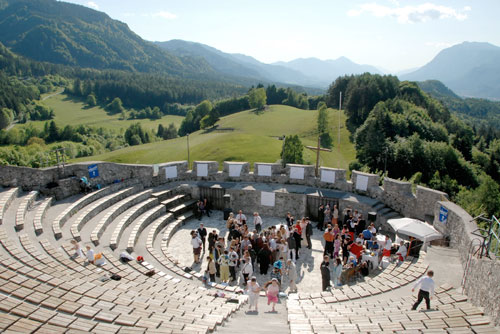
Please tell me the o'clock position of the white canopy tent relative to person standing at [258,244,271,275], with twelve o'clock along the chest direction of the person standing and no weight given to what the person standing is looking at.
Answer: The white canopy tent is roughly at 3 o'clock from the person standing.

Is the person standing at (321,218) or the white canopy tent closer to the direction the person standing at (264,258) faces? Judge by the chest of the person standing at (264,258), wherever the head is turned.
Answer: the person standing

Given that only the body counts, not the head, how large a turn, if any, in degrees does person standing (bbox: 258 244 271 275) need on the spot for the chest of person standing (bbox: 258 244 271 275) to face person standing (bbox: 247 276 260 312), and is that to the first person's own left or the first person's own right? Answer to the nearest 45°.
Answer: approximately 180°

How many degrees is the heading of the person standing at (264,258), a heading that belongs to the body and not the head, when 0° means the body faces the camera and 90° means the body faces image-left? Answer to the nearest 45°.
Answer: approximately 180°

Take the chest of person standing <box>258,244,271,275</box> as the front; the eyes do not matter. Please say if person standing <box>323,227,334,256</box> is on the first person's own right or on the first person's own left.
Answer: on the first person's own right

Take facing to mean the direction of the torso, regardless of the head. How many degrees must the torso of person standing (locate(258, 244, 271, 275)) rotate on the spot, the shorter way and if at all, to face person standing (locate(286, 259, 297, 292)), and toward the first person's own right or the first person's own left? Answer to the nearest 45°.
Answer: approximately 135° to the first person's own right

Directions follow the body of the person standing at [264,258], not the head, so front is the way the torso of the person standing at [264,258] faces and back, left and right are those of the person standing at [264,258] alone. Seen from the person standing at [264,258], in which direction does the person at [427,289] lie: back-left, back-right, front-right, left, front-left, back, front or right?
back-right

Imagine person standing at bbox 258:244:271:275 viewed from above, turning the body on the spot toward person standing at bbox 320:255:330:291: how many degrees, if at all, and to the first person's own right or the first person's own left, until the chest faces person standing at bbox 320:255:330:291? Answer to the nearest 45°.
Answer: approximately 135° to the first person's own right

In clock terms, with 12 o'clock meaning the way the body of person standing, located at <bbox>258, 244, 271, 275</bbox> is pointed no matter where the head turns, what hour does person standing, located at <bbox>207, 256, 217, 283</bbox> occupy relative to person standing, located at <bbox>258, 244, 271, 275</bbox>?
person standing, located at <bbox>207, 256, 217, 283</bbox> is roughly at 8 o'clock from person standing, located at <bbox>258, 244, 271, 275</bbox>.

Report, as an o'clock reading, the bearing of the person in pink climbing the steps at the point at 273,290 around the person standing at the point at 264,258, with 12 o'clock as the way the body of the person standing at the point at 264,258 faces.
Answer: the person in pink climbing the steps at the point at 273,290 is roughly at 6 o'clock from the person standing at the point at 264,258.

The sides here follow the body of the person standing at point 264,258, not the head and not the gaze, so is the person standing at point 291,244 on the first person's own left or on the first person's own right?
on the first person's own right

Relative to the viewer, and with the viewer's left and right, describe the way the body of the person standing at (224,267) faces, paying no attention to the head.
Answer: facing away from the viewer and to the right of the viewer

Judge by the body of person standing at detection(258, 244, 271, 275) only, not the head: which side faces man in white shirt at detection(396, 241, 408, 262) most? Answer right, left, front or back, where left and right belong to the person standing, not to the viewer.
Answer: right
